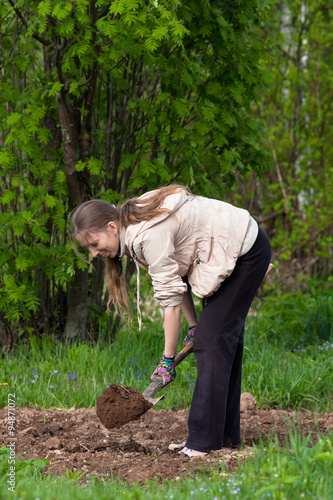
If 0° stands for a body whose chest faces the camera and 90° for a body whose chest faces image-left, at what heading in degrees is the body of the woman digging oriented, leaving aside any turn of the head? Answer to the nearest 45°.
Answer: approximately 90°

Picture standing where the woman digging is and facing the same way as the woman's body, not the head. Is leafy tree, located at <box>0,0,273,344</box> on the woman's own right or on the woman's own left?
on the woman's own right

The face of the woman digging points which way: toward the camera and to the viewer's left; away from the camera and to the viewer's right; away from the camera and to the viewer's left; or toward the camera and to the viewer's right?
toward the camera and to the viewer's left
